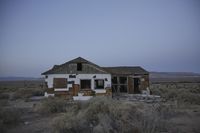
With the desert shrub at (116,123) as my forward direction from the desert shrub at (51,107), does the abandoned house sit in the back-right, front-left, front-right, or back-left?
back-left

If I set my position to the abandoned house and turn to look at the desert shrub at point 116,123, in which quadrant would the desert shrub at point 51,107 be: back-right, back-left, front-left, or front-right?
front-right

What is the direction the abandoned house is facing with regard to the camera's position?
facing the viewer

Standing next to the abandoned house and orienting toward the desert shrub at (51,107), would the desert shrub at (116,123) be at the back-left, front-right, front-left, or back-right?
front-left

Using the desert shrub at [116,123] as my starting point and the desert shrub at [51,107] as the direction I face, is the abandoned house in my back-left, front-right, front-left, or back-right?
front-right

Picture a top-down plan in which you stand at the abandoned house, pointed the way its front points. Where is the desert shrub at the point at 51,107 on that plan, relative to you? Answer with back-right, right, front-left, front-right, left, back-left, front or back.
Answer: front

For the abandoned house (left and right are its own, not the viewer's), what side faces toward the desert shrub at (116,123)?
front
